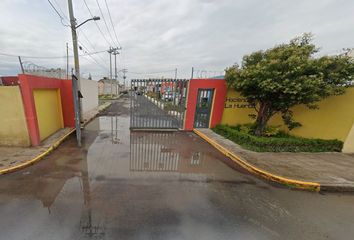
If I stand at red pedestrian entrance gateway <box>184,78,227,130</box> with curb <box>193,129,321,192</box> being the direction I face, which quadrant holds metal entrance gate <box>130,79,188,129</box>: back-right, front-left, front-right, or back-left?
back-right

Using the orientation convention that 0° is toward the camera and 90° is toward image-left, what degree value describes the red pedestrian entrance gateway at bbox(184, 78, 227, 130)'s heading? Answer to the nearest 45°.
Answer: approximately 0°

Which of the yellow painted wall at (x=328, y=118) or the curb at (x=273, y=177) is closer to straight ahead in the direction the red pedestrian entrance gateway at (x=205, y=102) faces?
the curb

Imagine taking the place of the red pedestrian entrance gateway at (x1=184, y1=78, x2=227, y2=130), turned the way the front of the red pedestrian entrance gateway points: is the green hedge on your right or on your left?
on your left

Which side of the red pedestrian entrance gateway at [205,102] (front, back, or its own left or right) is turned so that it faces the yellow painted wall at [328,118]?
left

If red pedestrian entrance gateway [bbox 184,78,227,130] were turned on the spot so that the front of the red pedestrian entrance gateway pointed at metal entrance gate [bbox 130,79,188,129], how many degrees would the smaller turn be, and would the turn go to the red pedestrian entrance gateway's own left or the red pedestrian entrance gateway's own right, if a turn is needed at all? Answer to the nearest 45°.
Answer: approximately 90° to the red pedestrian entrance gateway's own right

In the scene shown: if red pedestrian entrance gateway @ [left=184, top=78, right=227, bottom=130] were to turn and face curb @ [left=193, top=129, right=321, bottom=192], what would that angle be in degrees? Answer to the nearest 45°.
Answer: approximately 45° to its left
